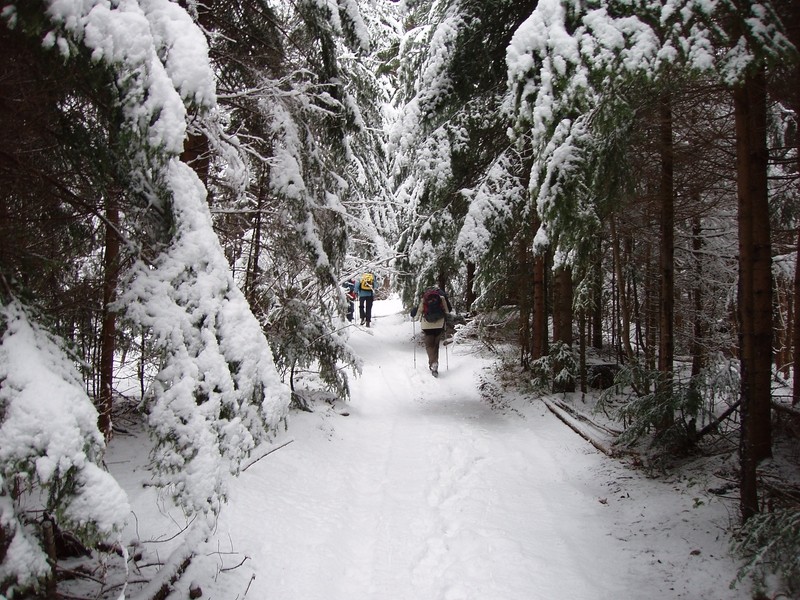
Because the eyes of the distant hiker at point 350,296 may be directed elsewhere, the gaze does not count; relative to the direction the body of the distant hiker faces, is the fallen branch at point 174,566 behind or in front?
behind

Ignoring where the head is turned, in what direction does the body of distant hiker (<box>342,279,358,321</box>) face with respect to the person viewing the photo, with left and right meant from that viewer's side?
facing away from the viewer

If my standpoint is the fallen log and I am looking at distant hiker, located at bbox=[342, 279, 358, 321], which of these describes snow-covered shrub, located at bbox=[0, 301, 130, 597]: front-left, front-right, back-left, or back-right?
back-left

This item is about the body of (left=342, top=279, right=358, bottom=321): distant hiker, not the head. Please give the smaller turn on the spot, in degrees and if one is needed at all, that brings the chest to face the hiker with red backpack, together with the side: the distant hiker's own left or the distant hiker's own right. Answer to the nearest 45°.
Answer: approximately 135° to the distant hiker's own right

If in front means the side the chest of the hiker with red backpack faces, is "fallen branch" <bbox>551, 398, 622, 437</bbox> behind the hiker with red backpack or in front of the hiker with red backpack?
behind

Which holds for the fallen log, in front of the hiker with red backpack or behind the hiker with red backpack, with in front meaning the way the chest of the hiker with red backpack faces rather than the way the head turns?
behind

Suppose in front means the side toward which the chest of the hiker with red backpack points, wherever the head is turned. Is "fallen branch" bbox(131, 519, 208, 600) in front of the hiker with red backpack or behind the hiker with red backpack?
behind

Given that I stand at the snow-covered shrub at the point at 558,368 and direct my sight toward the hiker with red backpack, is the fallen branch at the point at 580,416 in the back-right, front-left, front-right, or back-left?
back-left

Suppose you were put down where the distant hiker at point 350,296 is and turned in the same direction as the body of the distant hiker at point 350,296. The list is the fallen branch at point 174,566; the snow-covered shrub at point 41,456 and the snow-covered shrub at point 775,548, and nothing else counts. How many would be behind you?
3

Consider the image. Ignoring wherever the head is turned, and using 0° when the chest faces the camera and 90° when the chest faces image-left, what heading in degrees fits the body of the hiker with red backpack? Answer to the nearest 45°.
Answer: approximately 180°

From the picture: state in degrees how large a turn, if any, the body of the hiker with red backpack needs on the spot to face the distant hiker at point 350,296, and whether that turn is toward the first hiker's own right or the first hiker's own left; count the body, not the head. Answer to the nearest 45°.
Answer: approximately 45° to the first hiker's own left

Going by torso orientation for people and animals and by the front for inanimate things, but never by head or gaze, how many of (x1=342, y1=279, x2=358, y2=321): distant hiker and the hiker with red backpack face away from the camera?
2

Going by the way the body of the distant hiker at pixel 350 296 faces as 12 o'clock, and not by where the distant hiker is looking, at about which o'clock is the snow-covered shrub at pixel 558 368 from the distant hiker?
The snow-covered shrub is roughly at 5 o'clock from the distant hiker.
